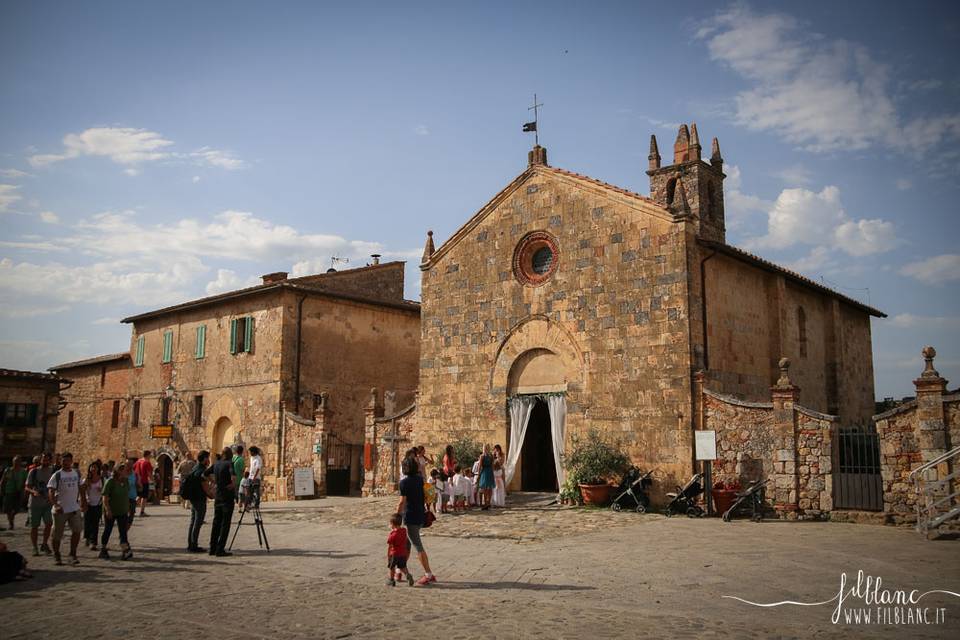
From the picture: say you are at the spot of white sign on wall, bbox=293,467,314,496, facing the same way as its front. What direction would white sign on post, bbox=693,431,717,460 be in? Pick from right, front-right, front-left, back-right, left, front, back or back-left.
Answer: front-left

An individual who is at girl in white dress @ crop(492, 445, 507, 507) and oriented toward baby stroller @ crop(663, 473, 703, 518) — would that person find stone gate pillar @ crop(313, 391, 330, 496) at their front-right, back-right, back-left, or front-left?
back-left

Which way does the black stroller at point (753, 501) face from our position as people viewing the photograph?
facing to the left of the viewer

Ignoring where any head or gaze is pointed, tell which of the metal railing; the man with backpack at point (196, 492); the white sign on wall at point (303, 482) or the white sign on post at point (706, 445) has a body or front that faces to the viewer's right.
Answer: the man with backpack

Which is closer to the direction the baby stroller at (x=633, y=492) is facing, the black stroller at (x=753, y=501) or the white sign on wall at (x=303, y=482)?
the white sign on wall

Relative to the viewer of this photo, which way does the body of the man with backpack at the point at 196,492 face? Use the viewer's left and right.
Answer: facing to the right of the viewer

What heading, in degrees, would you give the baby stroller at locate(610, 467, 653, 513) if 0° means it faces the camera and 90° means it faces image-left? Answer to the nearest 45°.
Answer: approximately 90°
